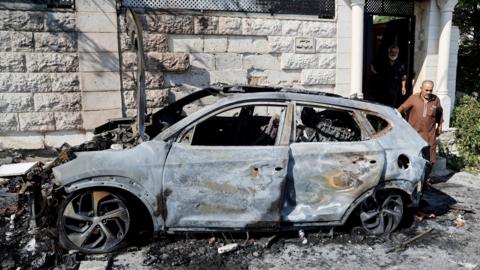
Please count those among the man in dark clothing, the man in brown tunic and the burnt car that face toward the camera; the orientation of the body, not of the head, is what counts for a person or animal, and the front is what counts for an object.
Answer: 2

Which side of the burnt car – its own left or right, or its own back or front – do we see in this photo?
left

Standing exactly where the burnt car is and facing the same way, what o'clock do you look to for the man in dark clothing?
The man in dark clothing is roughly at 4 o'clock from the burnt car.

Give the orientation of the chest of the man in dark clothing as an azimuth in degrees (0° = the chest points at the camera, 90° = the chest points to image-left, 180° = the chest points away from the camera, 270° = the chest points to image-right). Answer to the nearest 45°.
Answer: approximately 0°

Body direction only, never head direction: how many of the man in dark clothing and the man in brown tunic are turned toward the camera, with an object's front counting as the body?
2

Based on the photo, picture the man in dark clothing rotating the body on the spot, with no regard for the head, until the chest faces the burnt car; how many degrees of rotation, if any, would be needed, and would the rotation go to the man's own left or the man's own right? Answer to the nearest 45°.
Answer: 0° — they already face it

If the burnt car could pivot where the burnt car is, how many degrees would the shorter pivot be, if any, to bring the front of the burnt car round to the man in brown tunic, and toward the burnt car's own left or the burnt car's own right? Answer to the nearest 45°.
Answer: approximately 135° to the burnt car's own right

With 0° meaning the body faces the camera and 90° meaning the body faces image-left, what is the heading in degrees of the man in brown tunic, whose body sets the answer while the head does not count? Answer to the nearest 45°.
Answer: approximately 0°

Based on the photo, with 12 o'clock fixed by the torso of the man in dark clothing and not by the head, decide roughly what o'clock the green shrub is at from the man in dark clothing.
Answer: The green shrub is roughly at 9 o'clock from the man in dark clothing.

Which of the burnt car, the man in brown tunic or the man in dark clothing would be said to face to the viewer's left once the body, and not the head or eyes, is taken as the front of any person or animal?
the burnt car
